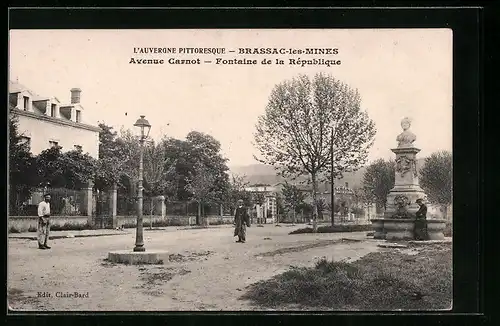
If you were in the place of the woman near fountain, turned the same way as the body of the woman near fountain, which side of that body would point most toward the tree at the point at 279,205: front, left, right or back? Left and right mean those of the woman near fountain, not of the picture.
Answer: front

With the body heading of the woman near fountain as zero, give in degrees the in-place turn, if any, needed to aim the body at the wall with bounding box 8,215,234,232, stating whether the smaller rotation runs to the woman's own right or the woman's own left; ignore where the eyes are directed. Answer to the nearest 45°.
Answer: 0° — they already face it

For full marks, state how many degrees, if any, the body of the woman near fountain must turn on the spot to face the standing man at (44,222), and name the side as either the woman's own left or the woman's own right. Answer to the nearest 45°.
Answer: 0° — they already face them

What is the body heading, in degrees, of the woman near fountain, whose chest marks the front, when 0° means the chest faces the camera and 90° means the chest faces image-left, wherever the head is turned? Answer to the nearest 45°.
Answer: approximately 90°

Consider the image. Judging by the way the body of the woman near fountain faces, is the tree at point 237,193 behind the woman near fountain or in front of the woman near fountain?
in front
